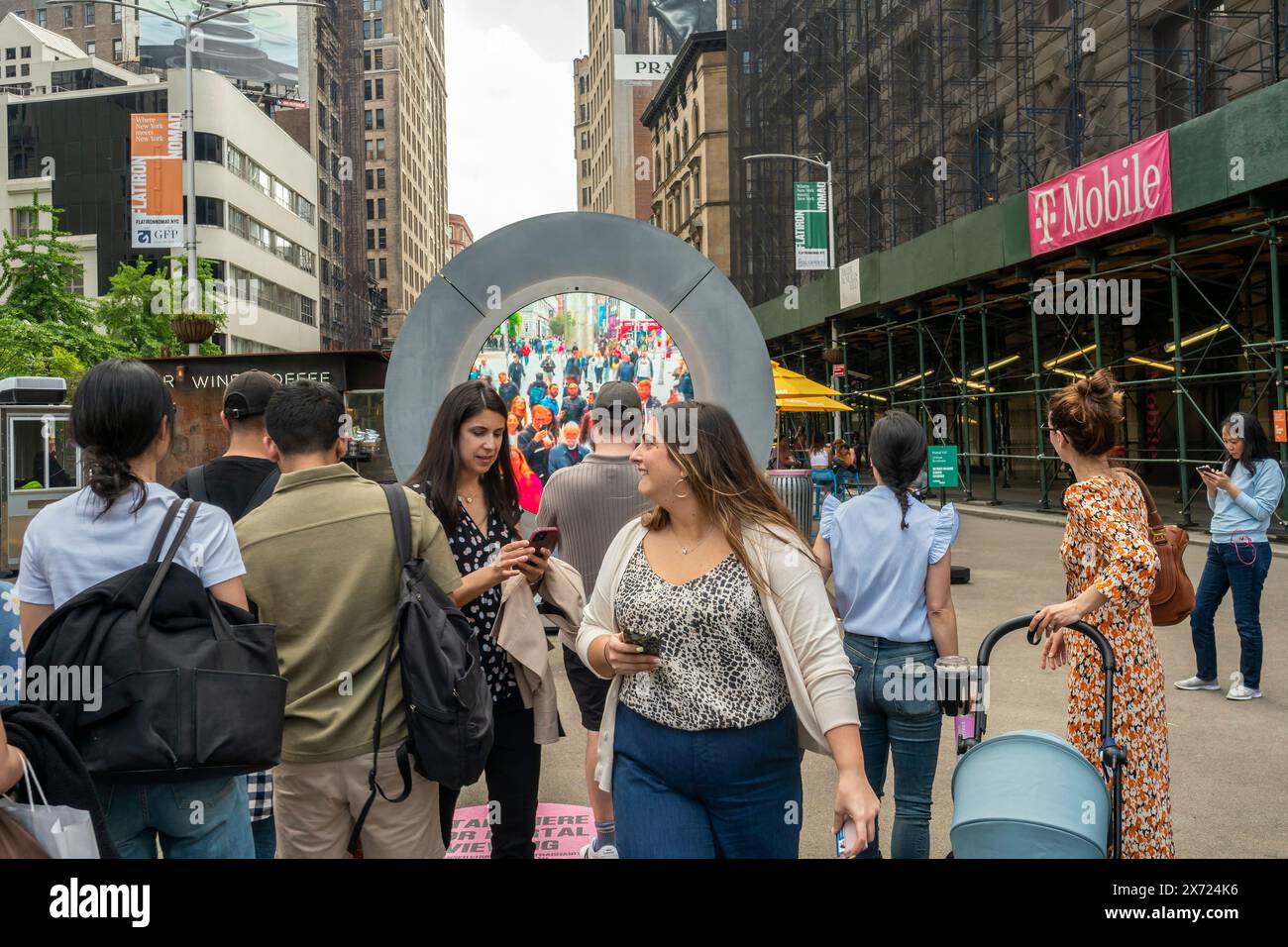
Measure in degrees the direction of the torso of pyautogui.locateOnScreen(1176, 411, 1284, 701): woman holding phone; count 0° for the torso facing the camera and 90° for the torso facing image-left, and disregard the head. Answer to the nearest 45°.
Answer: approximately 45°

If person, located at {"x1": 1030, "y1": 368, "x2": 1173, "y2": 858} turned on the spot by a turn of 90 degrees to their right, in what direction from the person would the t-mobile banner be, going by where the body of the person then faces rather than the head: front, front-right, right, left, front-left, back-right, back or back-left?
front-left

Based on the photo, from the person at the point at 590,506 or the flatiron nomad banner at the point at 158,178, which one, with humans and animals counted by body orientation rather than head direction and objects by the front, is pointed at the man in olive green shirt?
the flatiron nomad banner

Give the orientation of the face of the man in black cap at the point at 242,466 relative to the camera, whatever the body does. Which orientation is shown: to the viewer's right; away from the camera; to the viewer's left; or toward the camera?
away from the camera

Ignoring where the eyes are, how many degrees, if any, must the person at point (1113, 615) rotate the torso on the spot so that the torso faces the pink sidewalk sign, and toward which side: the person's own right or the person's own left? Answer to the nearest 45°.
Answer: approximately 45° to the person's own left

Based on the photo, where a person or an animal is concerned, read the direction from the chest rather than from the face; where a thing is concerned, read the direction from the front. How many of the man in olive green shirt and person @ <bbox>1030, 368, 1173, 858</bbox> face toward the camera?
0
